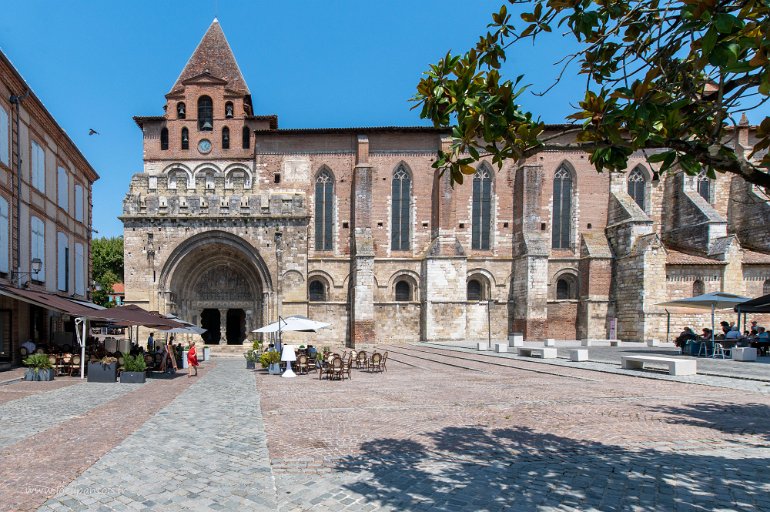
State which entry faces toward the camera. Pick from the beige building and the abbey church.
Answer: the abbey church

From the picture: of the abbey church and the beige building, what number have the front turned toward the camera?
1

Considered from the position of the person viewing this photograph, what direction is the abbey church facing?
facing the viewer

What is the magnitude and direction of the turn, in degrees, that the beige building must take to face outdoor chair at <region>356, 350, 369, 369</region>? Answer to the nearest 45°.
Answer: approximately 45° to its right

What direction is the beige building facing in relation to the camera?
to the viewer's right

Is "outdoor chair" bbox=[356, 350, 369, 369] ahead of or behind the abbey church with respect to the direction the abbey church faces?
ahead
